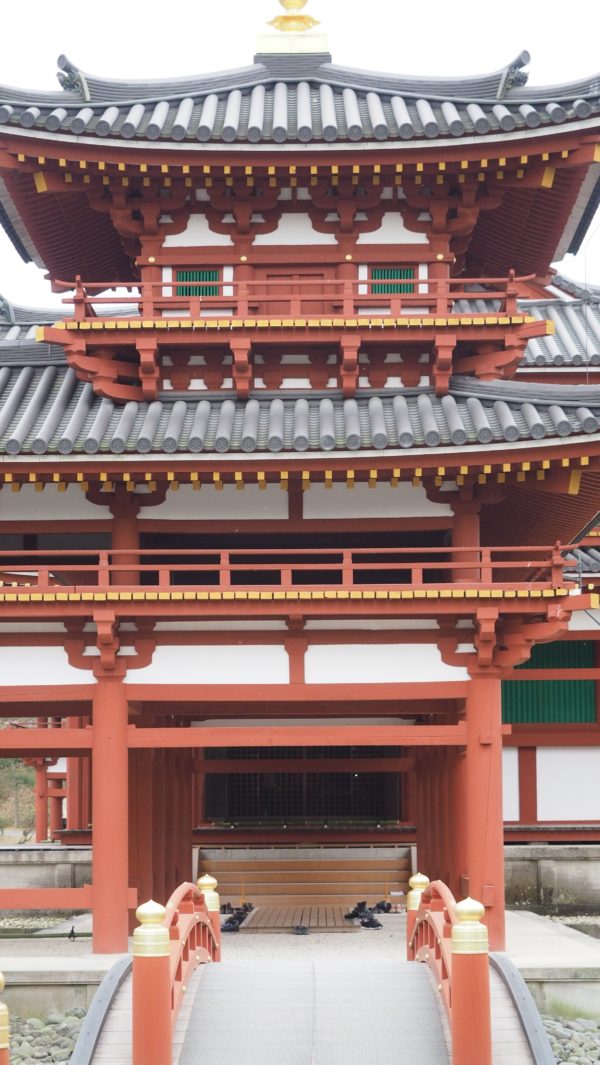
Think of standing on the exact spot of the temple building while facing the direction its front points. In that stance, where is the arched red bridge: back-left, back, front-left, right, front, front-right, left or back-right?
front

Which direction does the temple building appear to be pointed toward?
toward the camera
